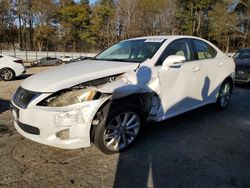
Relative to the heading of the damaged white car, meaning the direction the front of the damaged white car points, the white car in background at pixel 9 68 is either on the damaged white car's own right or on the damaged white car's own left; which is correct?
on the damaged white car's own right

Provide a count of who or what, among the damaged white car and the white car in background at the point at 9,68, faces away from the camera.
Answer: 0

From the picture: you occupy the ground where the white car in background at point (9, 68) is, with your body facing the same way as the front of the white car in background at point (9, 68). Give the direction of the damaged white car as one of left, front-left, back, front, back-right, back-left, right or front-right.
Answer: left

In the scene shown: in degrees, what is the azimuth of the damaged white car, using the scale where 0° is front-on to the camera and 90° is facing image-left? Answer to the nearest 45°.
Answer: approximately 45°

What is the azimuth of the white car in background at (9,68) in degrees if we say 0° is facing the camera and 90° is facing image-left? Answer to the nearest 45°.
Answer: approximately 90°
